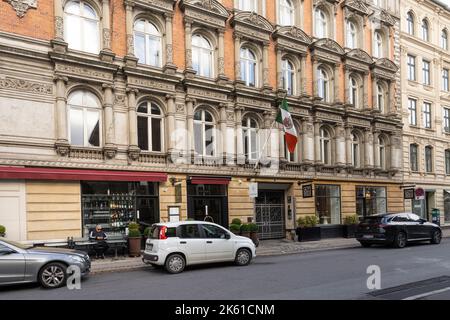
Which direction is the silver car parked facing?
to the viewer's right

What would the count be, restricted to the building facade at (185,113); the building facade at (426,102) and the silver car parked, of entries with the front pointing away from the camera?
0

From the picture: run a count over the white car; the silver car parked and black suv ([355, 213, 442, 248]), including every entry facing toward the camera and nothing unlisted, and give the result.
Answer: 0

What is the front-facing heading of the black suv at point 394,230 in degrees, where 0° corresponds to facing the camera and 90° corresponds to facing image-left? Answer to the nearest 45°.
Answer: approximately 225°

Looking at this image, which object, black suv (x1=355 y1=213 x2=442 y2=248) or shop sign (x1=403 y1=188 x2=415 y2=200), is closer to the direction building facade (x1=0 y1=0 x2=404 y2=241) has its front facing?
the black suv

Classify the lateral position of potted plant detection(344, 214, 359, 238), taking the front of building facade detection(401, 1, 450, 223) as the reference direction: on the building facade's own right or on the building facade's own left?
on the building facade's own right

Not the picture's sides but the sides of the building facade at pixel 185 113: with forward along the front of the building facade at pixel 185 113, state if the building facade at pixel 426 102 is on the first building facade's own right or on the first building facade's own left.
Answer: on the first building facade's own left

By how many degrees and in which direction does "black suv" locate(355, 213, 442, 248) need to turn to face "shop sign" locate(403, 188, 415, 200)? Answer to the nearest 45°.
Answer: approximately 45° to its left

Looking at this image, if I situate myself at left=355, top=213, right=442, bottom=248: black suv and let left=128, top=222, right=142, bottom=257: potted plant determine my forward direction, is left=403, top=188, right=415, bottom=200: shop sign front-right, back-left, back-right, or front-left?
back-right
